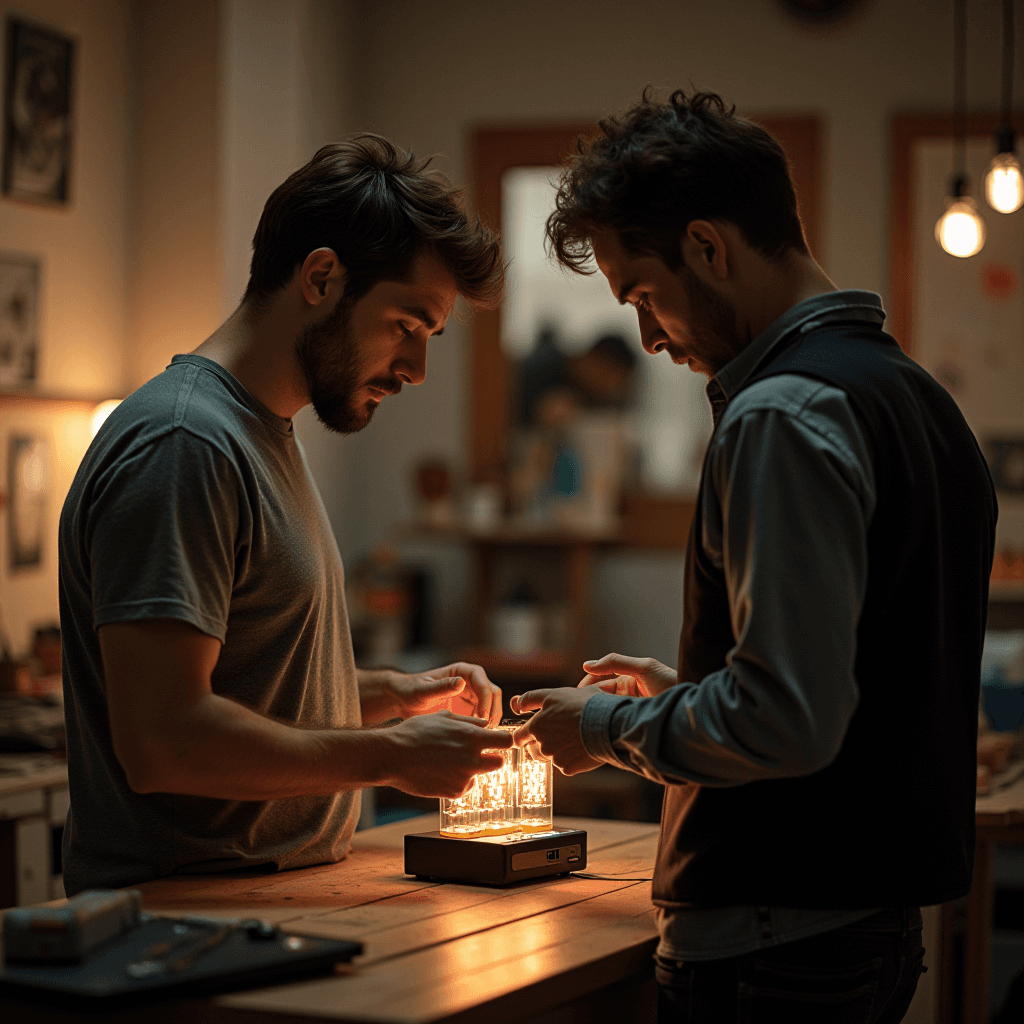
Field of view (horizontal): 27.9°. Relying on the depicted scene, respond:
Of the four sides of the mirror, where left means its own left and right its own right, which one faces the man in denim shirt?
front

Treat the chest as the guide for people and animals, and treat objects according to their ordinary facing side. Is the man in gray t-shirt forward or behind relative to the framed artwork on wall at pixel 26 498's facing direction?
forward

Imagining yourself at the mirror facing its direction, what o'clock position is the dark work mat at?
The dark work mat is roughly at 12 o'clock from the mirror.

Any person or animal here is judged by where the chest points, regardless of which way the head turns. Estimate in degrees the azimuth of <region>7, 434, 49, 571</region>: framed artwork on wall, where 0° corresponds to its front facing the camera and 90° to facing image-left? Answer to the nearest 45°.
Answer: approximately 315°

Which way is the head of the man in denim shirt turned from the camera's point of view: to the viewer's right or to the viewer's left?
to the viewer's left

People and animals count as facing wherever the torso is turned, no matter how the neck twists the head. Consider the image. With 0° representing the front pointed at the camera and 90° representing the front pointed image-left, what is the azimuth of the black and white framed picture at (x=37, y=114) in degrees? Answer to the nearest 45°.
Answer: approximately 315°

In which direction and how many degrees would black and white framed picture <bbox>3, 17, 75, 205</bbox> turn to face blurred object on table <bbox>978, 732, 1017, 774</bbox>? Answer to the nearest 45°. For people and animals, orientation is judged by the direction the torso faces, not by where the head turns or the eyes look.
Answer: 0° — it already faces it

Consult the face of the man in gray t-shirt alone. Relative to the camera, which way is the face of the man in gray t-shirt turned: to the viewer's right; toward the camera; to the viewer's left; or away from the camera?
to the viewer's right

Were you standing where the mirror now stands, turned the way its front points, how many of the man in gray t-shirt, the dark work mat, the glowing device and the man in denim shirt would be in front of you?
4

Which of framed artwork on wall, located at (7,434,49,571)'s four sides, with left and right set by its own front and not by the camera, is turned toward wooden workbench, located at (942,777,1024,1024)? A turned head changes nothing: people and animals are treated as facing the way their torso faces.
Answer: front

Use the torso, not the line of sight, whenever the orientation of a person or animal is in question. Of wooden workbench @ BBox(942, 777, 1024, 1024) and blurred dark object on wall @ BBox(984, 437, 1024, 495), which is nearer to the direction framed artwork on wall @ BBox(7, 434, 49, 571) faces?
the wooden workbench

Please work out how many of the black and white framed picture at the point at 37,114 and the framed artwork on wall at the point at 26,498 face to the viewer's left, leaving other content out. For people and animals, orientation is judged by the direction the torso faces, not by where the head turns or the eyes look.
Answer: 0

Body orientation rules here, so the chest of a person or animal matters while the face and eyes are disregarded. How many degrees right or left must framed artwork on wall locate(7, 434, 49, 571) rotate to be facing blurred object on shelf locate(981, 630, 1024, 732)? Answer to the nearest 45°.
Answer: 0° — it already faces it
